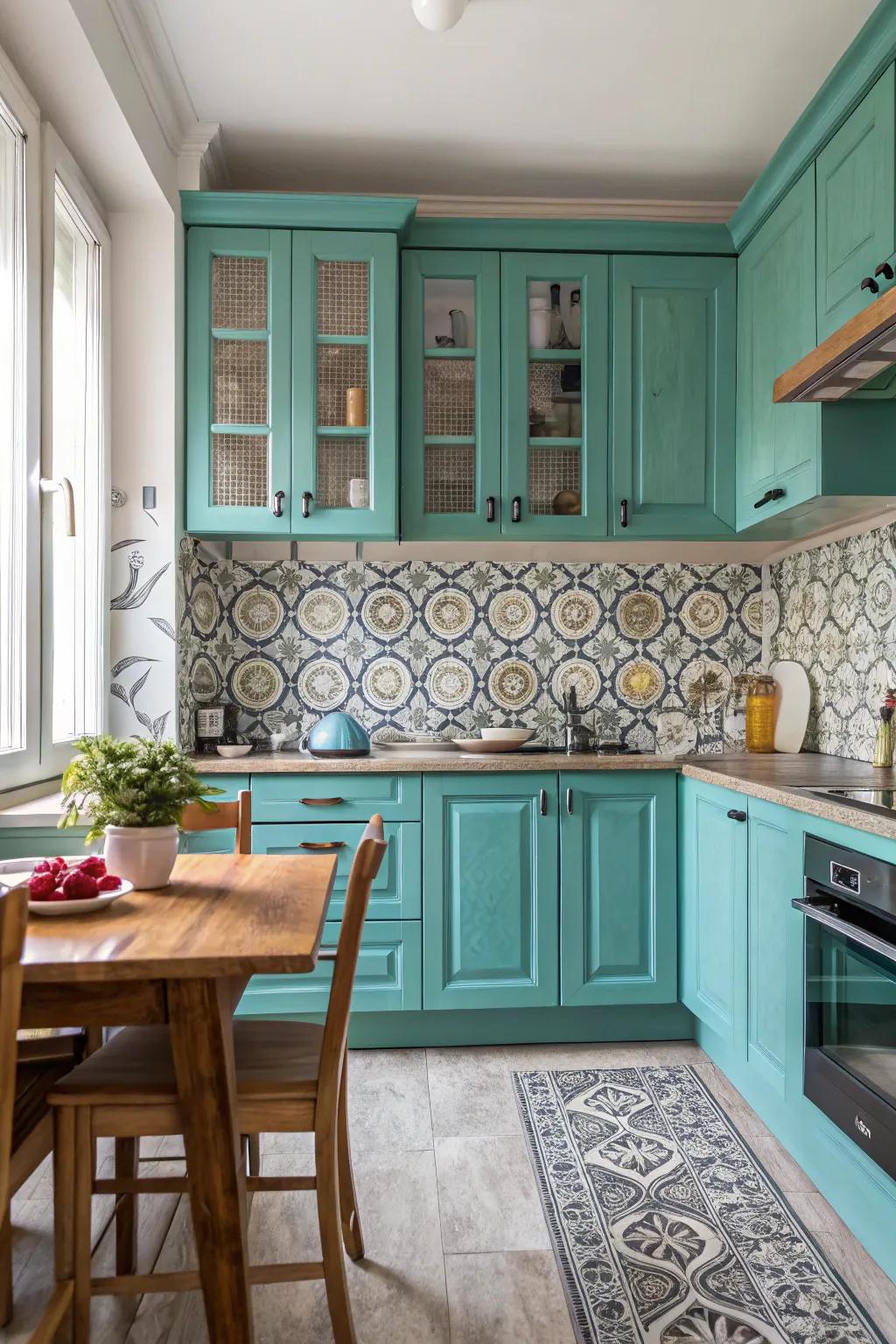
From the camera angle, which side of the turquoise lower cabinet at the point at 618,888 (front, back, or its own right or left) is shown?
front

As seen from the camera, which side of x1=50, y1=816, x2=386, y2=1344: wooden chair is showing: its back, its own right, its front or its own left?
left

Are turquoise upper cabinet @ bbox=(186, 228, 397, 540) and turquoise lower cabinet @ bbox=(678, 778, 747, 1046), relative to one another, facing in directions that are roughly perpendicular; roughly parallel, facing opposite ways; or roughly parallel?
roughly perpendicular

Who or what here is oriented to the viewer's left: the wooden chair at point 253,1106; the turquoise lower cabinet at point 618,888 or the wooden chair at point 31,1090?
the wooden chair at point 253,1106

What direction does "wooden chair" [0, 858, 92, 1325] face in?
to the viewer's right

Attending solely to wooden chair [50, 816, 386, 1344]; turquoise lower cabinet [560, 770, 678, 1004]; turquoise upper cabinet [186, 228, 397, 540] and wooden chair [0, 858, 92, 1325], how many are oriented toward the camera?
2

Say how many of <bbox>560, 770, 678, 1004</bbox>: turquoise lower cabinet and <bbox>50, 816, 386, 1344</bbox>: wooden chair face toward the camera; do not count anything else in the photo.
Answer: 1

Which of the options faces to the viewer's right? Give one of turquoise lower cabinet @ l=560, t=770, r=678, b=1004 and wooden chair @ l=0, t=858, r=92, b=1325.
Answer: the wooden chair

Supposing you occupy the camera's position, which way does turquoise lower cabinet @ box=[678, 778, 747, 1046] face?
facing the viewer and to the left of the viewer

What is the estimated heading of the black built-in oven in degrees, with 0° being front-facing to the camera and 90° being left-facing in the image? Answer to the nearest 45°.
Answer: approximately 45°

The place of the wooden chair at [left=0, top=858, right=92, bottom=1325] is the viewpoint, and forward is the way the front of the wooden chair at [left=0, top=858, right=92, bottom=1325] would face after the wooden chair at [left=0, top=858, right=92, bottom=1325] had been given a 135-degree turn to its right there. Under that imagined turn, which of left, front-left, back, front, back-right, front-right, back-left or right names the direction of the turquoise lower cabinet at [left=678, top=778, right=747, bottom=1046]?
back-left

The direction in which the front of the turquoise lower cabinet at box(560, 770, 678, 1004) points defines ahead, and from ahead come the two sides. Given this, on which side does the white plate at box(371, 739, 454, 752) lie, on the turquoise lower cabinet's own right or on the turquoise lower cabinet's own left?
on the turquoise lower cabinet's own right

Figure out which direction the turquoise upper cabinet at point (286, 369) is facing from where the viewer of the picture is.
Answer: facing the viewer
